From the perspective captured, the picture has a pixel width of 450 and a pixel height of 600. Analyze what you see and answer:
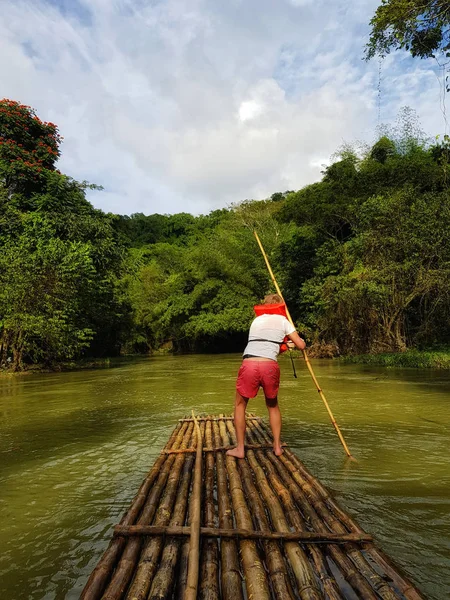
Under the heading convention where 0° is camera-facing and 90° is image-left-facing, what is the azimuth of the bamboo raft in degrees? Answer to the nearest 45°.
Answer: approximately 180°

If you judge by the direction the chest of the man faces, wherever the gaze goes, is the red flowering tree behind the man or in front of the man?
in front

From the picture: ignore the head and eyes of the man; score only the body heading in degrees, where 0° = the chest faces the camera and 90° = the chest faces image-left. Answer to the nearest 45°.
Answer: approximately 180°

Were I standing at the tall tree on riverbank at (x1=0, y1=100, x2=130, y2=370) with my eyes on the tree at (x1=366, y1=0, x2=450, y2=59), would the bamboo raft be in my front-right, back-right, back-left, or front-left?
front-right
